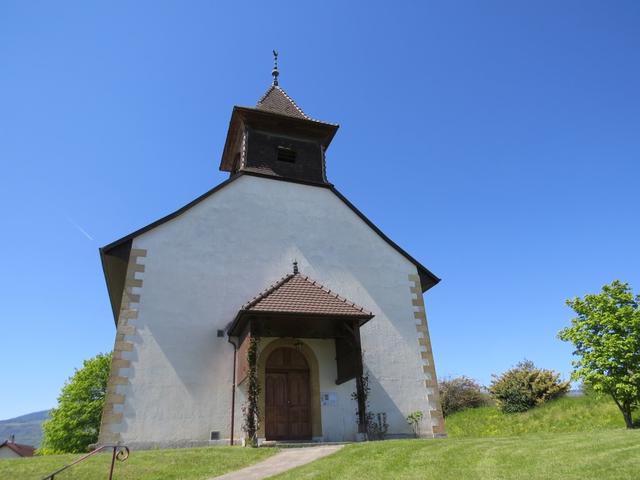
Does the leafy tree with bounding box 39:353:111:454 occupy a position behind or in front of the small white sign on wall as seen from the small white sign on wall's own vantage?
behind

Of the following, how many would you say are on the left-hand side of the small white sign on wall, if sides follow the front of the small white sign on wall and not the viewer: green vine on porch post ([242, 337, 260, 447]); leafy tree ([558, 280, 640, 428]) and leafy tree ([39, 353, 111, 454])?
1

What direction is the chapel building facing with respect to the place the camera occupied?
facing the viewer

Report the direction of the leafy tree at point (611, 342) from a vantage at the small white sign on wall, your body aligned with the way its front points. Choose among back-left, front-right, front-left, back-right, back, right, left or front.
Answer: left

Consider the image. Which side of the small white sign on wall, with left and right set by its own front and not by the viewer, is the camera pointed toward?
front

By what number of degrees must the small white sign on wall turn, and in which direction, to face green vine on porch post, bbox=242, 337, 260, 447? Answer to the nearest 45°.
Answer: approximately 45° to its right

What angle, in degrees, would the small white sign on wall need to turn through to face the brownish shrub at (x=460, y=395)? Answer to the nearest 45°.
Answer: approximately 135° to its left

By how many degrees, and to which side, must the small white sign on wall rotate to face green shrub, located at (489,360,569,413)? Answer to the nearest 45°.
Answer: approximately 135° to its left

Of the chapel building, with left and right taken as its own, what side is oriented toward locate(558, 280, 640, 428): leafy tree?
left

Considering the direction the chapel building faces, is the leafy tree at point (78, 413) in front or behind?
behind

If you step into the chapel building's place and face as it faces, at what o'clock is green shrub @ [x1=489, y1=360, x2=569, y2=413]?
The green shrub is roughly at 8 o'clock from the chapel building.
